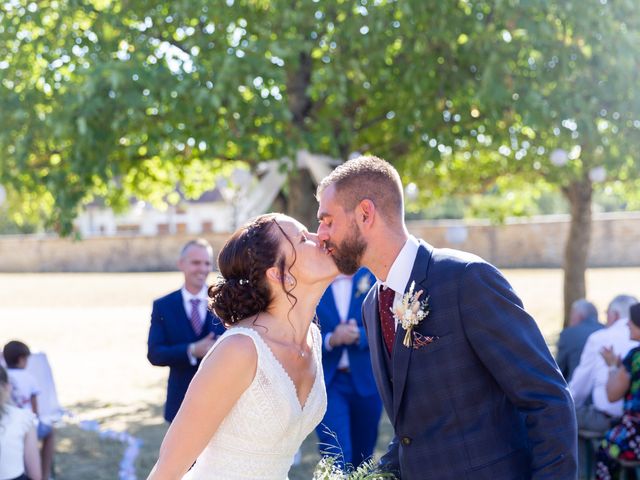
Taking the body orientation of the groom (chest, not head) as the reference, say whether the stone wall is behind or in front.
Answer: behind

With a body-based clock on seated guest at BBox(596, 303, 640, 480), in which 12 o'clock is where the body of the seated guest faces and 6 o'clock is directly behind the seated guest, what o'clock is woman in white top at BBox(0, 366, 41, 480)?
The woman in white top is roughly at 11 o'clock from the seated guest.

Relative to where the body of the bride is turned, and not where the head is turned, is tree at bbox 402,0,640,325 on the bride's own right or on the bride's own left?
on the bride's own left

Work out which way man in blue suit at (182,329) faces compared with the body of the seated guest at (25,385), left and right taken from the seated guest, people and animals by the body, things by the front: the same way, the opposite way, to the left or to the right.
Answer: to the right

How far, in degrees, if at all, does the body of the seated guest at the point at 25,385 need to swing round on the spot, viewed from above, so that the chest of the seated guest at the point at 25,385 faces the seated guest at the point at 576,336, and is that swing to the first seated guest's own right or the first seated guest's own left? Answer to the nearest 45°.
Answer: approximately 45° to the first seated guest's own right

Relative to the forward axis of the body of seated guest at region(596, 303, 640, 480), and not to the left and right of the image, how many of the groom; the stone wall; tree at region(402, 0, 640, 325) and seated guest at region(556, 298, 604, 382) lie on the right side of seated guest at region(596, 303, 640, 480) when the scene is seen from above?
3

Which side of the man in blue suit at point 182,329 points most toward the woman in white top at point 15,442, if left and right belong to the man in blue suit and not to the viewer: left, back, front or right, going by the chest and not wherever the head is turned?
right

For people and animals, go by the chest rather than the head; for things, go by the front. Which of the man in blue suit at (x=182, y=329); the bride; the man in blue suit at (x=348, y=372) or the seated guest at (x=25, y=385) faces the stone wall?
the seated guest

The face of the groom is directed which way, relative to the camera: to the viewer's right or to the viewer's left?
to the viewer's left

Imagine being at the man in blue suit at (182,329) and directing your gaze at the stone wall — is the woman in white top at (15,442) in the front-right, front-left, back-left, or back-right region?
back-left

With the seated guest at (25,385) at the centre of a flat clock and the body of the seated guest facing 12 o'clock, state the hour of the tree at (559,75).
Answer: The tree is roughly at 1 o'clock from the seated guest.
